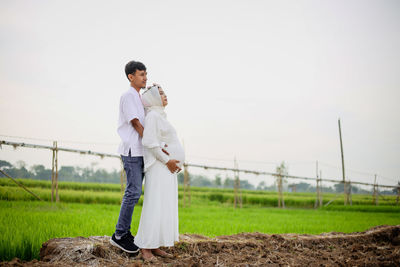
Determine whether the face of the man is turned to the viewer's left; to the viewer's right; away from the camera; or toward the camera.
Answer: to the viewer's right

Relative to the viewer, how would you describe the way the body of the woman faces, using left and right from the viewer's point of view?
facing to the right of the viewer

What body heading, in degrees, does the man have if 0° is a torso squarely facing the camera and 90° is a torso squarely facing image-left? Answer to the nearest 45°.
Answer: approximately 270°

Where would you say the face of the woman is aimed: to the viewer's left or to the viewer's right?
to the viewer's right

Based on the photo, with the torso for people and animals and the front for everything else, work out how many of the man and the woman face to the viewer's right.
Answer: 2
